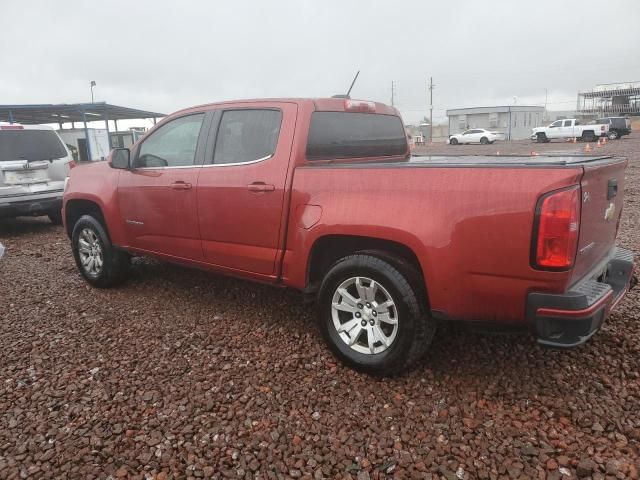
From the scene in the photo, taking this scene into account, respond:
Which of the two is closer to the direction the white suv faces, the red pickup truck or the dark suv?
the dark suv

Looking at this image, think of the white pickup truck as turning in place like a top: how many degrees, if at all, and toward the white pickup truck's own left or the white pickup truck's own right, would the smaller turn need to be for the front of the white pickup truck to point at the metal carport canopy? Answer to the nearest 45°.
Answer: approximately 45° to the white pickup truck's own left

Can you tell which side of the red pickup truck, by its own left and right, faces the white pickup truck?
right

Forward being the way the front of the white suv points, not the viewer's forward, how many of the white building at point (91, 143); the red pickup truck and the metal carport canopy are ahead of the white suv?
2

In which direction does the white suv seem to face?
away from the camera

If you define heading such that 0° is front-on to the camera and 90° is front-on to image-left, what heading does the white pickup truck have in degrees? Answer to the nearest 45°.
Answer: approximately 90°

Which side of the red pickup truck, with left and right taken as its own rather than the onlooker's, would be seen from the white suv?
front

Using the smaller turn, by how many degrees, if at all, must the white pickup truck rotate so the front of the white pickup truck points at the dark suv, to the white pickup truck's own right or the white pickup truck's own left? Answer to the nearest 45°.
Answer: approximately 180°

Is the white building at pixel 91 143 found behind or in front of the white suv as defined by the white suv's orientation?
in front

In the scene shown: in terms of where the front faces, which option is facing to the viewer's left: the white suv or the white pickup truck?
the white pickup truck

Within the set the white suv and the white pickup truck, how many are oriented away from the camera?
1

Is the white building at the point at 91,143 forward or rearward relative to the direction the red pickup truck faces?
forward

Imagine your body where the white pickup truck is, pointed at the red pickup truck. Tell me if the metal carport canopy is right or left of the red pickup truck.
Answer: right

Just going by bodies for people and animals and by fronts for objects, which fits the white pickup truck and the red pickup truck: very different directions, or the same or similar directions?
same or similar directions

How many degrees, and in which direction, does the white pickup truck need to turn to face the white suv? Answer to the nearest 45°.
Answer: approximately 90° to its left

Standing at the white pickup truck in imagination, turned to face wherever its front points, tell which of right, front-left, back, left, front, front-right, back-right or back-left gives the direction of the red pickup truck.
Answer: left

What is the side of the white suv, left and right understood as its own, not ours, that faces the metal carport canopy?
front
